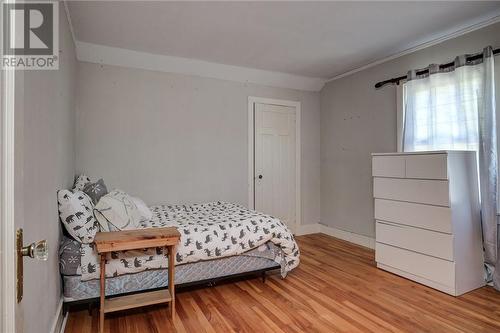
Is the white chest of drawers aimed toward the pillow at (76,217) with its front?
yes

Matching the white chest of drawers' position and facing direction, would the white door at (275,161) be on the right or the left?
on its right

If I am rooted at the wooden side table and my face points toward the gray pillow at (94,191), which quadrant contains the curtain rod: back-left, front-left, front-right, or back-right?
back-right

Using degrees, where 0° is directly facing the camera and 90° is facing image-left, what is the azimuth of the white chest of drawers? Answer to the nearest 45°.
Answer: approximately 45°

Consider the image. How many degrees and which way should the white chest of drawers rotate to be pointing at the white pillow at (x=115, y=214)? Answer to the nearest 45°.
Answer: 0° — it already faces it

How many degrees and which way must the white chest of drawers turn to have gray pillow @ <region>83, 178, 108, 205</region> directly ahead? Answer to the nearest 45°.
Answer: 0° — it already faces it

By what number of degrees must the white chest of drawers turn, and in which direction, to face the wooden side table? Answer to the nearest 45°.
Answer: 0° — it already faces it
